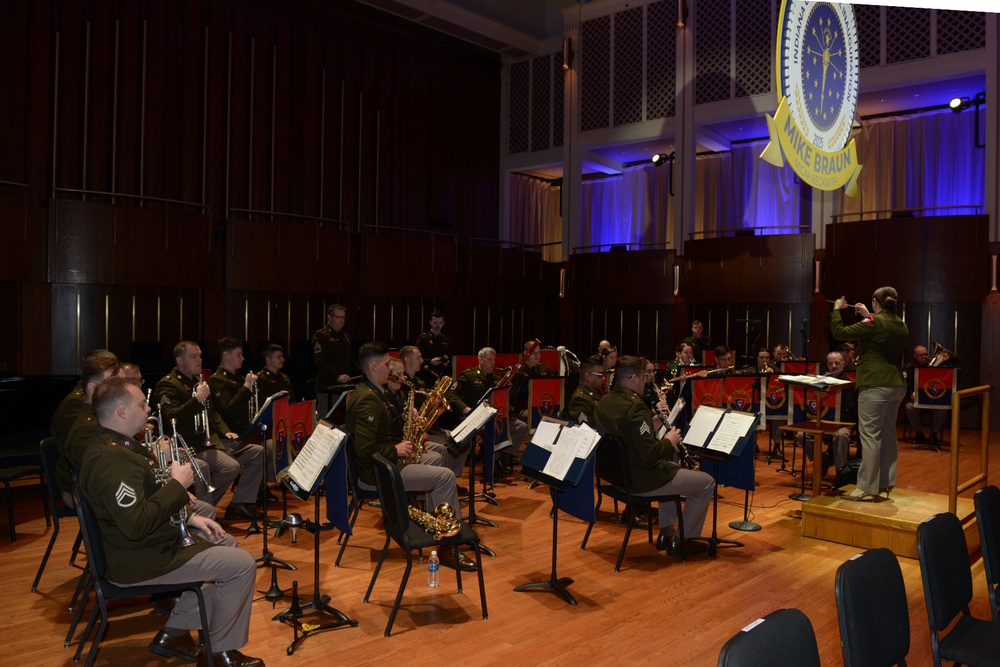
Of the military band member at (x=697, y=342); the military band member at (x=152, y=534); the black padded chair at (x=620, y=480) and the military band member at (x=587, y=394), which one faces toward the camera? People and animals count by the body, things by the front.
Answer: the military band member at (x=697, y=342)

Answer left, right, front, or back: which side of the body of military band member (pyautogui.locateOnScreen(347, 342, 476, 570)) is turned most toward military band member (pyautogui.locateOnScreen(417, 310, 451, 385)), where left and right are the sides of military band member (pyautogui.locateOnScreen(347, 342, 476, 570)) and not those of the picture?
left

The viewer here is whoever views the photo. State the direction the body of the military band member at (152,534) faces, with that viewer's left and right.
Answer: facing to the right of the viewer

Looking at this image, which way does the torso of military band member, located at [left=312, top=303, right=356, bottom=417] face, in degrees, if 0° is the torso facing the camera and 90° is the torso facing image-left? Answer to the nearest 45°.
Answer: approximately 315°

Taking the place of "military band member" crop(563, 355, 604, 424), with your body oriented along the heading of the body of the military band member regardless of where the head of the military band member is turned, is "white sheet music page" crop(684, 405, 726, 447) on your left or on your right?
on your right

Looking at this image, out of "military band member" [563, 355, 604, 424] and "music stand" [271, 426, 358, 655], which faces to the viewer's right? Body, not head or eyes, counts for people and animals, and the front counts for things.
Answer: the military band member

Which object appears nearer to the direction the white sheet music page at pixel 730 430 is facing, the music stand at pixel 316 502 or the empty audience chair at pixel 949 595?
the music stand

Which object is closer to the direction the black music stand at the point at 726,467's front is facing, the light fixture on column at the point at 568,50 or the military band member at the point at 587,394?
the military band member

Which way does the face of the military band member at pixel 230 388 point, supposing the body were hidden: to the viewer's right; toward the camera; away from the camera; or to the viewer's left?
to the viewer's right

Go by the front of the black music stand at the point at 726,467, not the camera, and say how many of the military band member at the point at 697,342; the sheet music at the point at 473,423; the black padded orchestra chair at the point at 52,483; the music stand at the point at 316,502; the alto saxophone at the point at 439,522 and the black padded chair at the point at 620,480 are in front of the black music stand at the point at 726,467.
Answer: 5

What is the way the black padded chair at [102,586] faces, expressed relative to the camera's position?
facing to the right of the viewer

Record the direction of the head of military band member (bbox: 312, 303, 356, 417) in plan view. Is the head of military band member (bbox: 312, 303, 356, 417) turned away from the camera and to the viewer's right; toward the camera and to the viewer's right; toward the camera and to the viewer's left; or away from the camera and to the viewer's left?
toward the camera and to the viewer's right

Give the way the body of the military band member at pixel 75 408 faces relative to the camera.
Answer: to the viewer's right

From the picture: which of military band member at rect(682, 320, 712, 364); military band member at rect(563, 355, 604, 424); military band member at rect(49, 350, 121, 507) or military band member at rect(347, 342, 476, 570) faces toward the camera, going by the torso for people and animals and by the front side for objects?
military band member at rect(682, 320, 712, 364)

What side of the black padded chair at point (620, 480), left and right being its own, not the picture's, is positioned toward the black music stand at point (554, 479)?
back

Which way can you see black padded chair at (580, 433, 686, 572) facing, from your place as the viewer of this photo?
facing away from the viewer and to the right of the viewer

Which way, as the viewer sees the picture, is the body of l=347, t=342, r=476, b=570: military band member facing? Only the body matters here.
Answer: to the viewer's right

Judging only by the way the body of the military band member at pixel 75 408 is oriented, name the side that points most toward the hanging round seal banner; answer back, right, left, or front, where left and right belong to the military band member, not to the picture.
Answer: front
